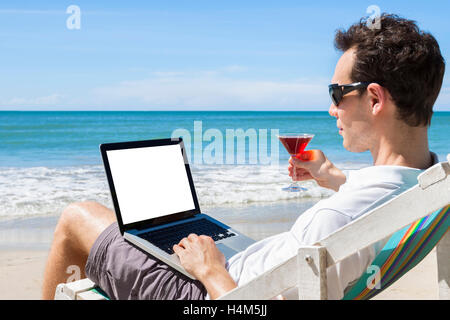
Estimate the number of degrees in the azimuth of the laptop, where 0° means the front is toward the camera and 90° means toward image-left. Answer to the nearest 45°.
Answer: approximately 315°

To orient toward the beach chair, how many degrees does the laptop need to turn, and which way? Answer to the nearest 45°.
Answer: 0° — it already faces it
